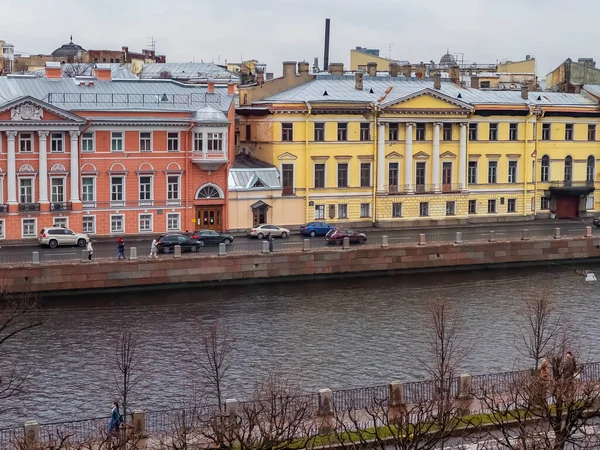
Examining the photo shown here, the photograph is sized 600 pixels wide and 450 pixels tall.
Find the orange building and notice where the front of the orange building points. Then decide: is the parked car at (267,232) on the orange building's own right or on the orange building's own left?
on the orange building's own left

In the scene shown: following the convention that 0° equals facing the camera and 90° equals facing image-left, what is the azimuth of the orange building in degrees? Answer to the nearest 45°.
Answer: approximately 0°

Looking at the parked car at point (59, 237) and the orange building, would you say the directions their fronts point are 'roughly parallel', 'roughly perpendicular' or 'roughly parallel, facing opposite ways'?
roughly perpendicular

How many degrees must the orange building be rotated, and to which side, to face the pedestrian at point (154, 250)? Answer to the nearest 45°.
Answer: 0° — it already faces them

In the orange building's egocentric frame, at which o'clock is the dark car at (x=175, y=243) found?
The dark car is roughly at 11 o'clock from the orange building.

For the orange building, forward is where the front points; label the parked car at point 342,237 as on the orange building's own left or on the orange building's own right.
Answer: on the orange building's own left

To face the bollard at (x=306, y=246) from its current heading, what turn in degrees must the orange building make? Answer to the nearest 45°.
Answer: approximately 45° to its left

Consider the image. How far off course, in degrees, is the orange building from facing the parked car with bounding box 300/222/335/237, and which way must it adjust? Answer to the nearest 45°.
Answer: approximately 90° to its left

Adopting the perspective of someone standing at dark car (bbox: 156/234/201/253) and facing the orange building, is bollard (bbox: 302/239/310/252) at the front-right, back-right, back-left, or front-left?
back-right

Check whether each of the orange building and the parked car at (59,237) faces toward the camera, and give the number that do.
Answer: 1
